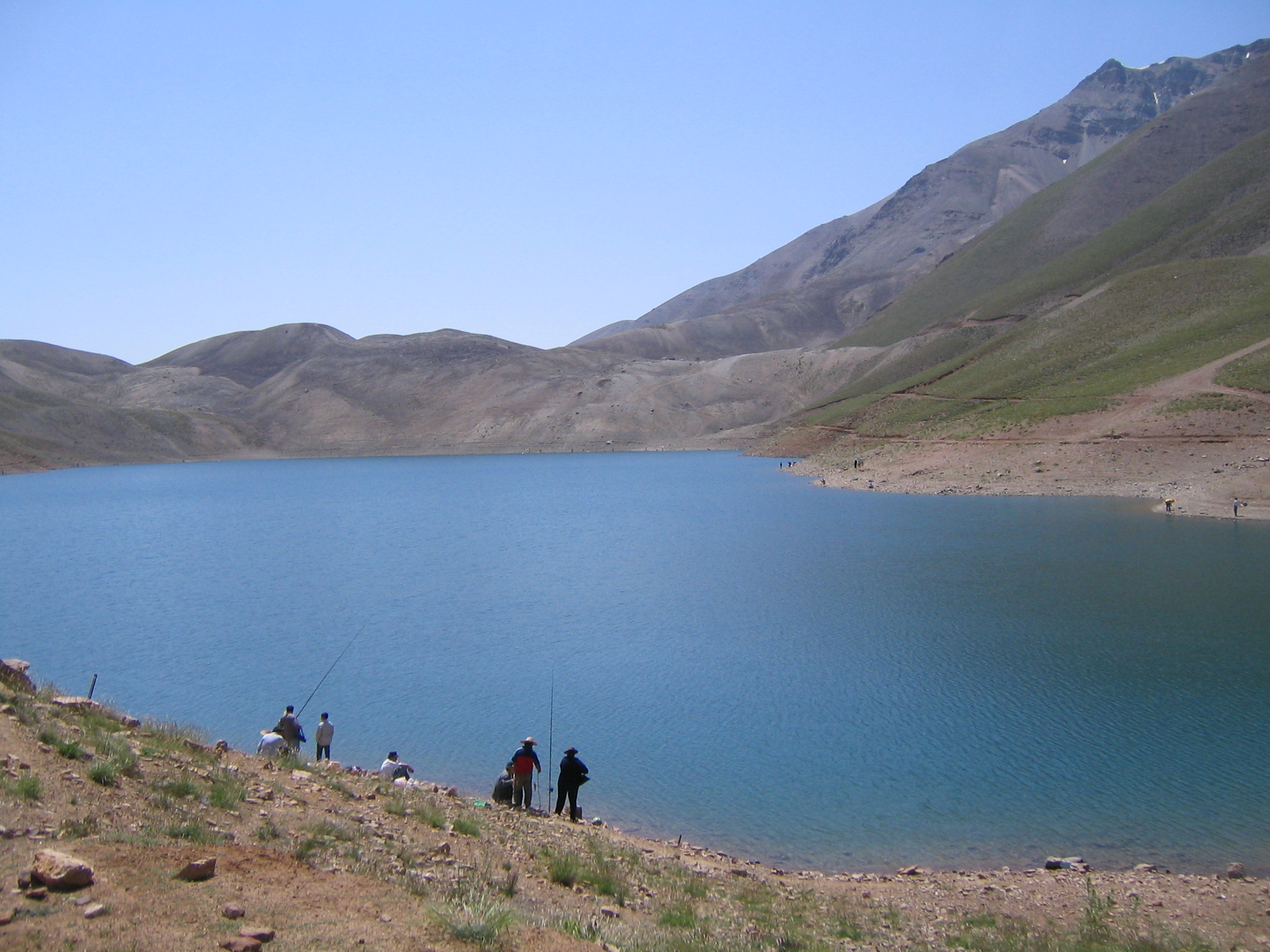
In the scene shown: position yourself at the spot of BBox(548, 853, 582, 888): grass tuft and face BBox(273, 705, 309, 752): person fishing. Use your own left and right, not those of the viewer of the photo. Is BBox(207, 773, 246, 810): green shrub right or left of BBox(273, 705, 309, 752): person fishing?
left

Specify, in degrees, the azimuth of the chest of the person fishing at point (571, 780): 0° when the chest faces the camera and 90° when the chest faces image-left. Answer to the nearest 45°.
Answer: approximately 225°

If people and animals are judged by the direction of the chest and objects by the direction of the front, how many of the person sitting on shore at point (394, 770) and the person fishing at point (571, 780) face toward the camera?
0

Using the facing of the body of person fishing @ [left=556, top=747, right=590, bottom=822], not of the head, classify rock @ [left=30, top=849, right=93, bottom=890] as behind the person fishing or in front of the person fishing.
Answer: behind

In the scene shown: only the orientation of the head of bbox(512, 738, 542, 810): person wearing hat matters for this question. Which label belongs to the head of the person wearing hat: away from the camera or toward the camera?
away from the camera

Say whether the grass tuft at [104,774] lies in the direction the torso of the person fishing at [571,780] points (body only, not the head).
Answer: no

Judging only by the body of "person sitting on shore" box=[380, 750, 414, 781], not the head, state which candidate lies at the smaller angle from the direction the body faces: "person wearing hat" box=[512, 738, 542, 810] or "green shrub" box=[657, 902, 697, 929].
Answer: the person wearing hat

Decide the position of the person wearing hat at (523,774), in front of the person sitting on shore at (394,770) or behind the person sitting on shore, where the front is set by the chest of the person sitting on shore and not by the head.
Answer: in front

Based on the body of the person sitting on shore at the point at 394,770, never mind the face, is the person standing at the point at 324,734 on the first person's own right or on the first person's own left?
on the first person's own left

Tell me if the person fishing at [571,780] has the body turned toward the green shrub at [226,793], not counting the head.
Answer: no
